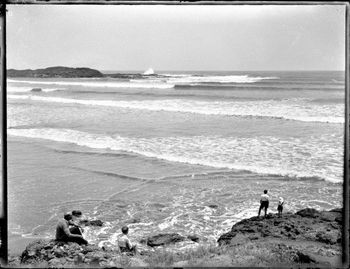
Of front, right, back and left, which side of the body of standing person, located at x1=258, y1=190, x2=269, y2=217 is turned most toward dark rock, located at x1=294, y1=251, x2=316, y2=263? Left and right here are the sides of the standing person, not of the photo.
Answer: back

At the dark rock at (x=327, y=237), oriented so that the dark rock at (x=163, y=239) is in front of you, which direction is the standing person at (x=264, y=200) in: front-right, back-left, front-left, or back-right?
front-right

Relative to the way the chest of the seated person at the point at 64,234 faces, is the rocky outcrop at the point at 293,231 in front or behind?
in front

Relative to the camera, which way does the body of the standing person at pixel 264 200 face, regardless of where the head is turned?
away from the camera
